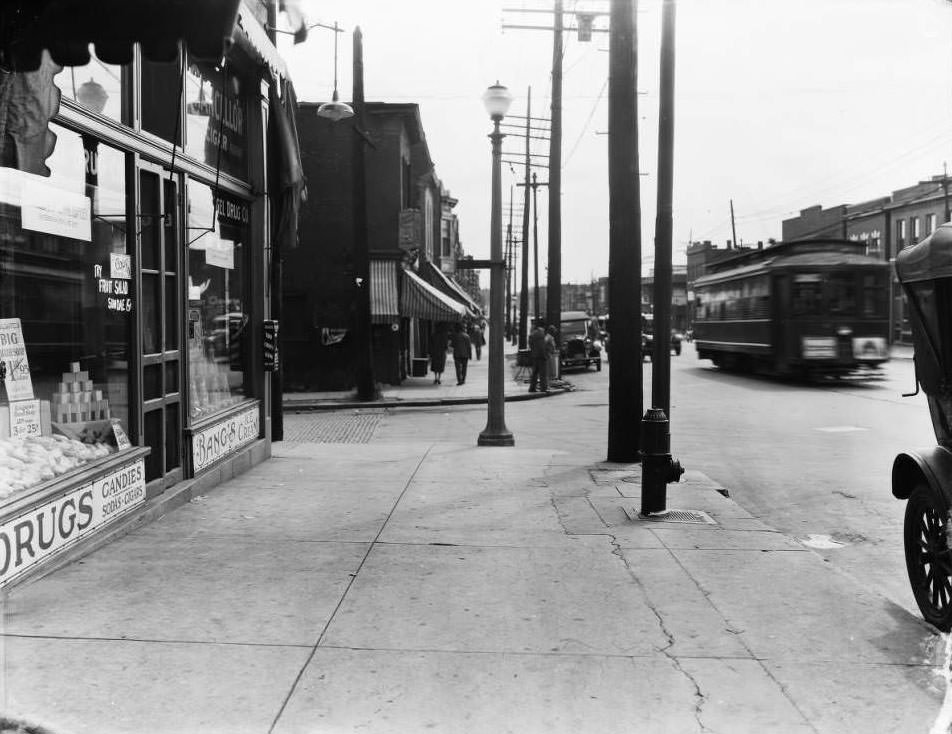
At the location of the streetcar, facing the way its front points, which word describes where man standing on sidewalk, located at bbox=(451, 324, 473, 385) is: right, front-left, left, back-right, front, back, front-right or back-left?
back-right

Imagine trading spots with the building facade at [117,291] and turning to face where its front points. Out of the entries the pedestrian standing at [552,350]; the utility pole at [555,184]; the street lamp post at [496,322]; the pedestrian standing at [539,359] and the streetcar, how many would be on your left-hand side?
5

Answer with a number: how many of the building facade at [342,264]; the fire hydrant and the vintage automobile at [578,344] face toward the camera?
1

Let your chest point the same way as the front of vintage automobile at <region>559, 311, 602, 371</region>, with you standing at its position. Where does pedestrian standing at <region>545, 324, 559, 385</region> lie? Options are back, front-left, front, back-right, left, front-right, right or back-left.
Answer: front

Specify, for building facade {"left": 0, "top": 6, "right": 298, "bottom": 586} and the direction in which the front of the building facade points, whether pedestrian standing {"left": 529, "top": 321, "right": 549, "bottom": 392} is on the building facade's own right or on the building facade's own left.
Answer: on the building facade's own left

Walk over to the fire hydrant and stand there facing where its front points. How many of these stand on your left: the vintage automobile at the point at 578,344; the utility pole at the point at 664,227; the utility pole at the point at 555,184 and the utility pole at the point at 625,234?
4

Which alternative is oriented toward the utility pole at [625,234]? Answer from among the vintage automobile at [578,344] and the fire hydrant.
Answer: the vintage automobile

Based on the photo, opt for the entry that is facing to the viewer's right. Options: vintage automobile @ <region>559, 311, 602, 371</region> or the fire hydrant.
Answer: the fire hydrant

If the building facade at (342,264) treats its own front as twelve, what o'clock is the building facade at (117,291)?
the building facade at (117,291) is roughly at 3 o'clock from the building facade at (342,264).

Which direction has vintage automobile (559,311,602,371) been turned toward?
toward the camera

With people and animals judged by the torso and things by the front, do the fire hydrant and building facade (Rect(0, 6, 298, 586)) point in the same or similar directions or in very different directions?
same or similar directions

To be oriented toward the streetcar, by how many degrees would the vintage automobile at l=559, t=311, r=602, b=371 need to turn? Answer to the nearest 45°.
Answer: approximately 45° to its left

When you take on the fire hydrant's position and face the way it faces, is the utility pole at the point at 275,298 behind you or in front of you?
behind

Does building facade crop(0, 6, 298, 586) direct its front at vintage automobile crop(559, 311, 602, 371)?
no

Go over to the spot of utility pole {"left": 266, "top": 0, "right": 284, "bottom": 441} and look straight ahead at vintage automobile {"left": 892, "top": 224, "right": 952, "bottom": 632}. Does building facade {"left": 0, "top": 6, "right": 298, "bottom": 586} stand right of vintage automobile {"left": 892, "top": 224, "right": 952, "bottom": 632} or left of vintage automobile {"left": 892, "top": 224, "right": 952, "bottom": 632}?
right

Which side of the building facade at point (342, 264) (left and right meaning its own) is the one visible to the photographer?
right
